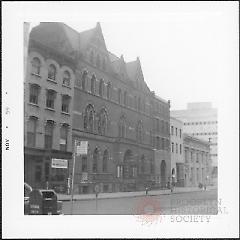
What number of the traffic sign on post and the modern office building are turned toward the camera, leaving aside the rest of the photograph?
2

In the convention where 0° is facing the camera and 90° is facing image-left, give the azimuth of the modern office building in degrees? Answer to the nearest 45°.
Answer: approximately 0°

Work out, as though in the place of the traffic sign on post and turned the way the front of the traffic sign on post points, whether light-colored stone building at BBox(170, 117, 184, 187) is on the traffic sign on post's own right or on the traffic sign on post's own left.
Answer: on the traffic sign on post's own left

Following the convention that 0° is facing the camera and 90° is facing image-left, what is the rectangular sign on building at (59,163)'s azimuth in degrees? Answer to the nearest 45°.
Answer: approximately 0°
